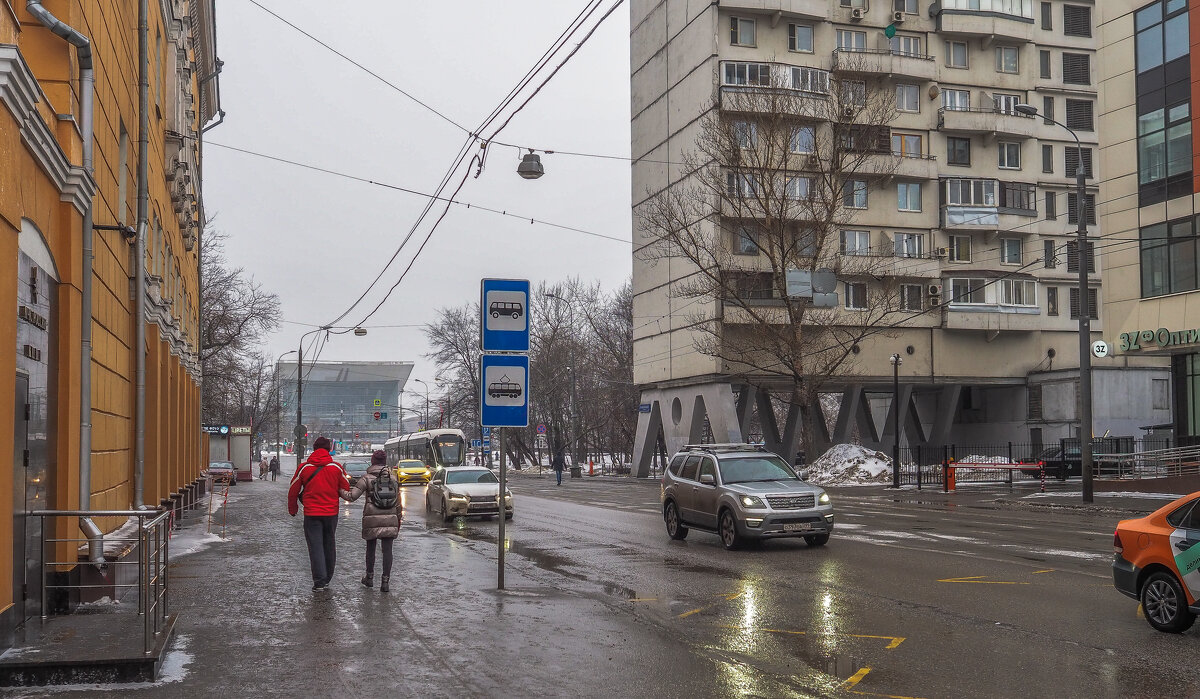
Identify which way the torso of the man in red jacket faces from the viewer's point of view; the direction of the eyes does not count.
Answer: away from the camera

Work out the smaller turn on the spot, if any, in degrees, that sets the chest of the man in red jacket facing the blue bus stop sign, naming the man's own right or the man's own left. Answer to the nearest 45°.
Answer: approximately 90° to the man's own right

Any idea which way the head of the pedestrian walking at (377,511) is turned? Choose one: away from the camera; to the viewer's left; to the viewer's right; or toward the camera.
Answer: away from the camera

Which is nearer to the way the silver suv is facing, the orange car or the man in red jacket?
the orange car

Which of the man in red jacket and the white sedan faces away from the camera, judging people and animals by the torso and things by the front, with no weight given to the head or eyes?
the man in red jacket

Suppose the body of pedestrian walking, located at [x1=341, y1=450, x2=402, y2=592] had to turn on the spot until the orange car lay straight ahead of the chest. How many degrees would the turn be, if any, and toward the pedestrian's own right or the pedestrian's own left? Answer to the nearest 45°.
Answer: approximately 135° to the pedestrian's own right

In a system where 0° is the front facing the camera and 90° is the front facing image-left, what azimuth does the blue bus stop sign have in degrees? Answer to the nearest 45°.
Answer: approximately 0°

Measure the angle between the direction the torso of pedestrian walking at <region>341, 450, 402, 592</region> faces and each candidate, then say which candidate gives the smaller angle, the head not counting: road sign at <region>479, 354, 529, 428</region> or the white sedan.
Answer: the white sedan

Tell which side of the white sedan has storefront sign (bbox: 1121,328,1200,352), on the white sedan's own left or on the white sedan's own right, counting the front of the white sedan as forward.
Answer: on the white sedan's own left

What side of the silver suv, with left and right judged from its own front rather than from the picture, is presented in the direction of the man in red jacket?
right

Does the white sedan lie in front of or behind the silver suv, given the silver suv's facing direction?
behind

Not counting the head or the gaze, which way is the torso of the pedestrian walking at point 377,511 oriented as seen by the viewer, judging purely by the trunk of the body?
away from the camera

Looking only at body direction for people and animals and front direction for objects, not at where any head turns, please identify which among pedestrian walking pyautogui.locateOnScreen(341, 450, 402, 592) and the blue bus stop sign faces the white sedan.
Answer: the pedestrian walking
